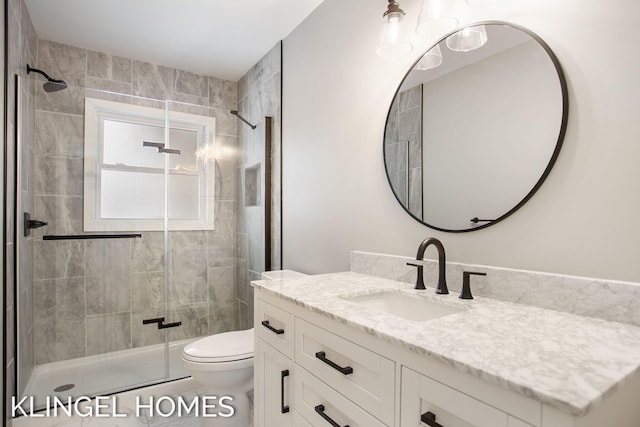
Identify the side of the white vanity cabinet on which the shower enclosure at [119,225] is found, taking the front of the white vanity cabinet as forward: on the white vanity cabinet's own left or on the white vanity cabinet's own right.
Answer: on the white vanity cabinet's own right

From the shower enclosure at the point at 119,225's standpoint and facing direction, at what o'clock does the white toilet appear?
The white toilet is roughly at 11 o'clock from the shower enclosure.

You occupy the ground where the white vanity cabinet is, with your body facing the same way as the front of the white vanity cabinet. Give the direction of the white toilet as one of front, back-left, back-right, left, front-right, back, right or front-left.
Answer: right

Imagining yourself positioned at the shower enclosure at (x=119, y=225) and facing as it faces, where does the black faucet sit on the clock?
The black faucet is roughly at 11 o'clock from the shower enclosure.

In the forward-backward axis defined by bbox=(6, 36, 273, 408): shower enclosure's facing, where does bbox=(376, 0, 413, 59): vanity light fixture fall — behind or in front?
in front

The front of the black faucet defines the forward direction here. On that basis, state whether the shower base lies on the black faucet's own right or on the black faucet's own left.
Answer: on the black faucet's own right

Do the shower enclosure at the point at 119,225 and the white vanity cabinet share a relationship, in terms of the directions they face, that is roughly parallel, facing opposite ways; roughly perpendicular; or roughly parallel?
roughly perpendicular

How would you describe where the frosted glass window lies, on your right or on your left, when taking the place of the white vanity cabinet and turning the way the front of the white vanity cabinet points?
on your right

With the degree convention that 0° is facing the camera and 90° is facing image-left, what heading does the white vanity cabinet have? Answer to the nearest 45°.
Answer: approximately 45°

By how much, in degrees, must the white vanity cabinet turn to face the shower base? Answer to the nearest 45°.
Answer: approximately 90° to its right

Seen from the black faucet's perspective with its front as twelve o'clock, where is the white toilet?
The white toilet is roughly at 2 o'clock from the black faucet.

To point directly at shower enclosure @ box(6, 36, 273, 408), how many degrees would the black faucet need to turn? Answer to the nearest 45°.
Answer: approximately 45° to its right
